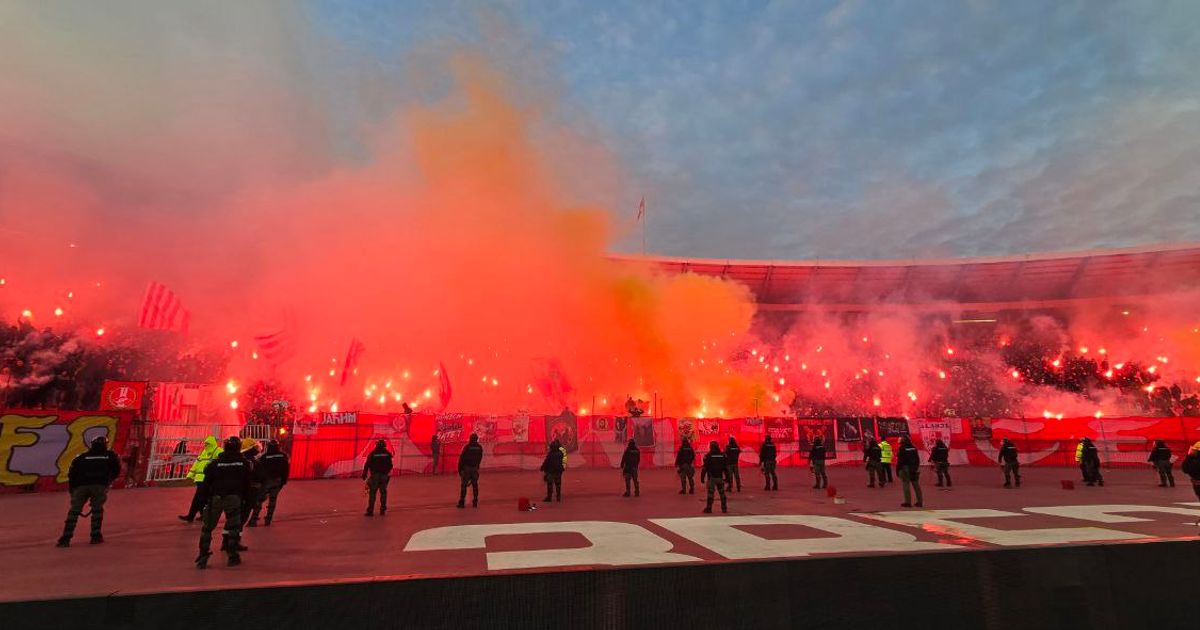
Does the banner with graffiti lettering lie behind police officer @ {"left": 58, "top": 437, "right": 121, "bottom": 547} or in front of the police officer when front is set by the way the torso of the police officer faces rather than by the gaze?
in front

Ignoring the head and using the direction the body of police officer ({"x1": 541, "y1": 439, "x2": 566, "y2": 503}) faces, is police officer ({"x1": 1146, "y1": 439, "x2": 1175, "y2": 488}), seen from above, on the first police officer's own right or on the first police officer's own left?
on the first police officer's own right

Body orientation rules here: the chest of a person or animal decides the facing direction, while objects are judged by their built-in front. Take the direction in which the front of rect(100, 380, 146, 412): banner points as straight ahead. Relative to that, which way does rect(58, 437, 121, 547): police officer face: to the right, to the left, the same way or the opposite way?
the opposite way

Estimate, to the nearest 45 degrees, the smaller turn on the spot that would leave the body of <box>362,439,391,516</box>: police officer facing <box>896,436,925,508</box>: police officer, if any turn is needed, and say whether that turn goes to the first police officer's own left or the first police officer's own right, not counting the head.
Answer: approximately 90° to the first police officer's own right

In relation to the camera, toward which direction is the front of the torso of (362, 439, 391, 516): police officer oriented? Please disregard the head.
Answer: away from the camera

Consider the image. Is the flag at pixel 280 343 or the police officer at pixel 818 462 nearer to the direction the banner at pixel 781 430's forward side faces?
the police officer

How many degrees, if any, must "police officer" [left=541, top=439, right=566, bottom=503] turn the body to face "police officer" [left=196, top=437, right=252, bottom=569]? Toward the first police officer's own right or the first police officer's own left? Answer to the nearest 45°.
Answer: approximately 135° to the first police officer's own left

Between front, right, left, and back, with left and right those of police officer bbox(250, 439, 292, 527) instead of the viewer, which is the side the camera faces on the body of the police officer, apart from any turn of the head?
back

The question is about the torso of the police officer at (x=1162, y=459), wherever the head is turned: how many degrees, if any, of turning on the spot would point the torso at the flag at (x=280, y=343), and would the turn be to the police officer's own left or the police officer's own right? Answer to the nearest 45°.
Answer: approximately 90° to the police officer's own left

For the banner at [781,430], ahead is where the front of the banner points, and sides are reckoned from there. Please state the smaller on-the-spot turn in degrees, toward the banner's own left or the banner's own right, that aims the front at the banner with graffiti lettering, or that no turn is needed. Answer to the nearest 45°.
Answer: approximately 45° to the banner's own right

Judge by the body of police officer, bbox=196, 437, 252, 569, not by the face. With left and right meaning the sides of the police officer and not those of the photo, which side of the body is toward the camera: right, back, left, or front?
back

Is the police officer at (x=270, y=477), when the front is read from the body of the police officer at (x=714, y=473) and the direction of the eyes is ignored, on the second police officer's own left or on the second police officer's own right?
on the second police officer's own left

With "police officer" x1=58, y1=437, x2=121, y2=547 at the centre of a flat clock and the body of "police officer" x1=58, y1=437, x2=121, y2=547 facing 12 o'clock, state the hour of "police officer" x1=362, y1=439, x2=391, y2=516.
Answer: "police officer" x1=362, y1=439, x2=391, y2=516 is roughly at 3 o'clock from "police officer" x1=58, y1=437, x2=121, y2=547.

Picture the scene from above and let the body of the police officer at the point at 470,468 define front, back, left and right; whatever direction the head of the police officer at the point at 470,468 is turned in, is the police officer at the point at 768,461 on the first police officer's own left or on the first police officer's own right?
on the first police officer's own right

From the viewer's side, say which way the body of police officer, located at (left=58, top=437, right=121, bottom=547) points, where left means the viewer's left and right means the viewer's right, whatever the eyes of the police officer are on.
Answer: facing away from the viewer

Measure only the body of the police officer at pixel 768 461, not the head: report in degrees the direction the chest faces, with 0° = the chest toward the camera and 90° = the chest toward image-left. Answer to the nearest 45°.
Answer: approximately 180°
